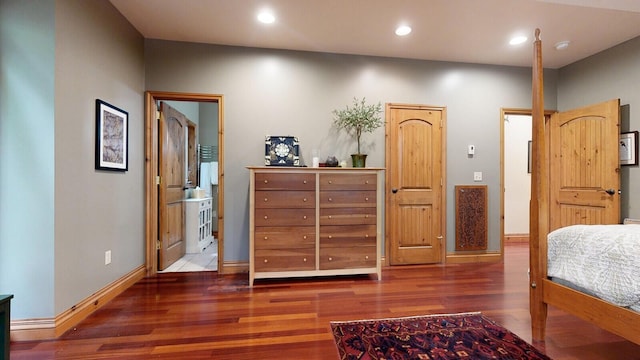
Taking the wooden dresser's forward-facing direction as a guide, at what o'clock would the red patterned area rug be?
The red patterned area rug is roughly at 11 o'clock from the wooden dresser.

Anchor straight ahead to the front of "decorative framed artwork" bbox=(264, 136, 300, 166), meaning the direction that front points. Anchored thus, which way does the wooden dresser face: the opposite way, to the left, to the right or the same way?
the same way

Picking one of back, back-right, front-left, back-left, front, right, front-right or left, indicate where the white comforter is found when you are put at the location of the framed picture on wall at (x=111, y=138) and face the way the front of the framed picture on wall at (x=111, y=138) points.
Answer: front

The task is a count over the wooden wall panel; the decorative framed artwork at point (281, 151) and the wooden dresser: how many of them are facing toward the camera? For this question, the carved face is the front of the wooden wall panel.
3

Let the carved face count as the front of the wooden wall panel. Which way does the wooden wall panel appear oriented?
toward the camera

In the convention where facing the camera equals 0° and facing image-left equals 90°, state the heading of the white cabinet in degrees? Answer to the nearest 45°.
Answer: approximately 315°

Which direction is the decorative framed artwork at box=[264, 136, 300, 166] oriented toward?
toward the camera

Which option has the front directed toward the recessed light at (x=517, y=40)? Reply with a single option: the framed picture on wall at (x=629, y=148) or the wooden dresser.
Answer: the framed picture on wall

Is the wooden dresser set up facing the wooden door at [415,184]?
no

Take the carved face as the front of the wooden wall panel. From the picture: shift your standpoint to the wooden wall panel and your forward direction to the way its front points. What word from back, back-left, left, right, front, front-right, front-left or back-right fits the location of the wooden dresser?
front-right

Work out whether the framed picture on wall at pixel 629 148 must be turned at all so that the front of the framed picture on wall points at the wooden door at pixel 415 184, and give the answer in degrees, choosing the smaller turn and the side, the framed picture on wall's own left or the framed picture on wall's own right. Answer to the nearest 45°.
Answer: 0° — it already faces it

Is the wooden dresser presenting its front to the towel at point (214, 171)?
no

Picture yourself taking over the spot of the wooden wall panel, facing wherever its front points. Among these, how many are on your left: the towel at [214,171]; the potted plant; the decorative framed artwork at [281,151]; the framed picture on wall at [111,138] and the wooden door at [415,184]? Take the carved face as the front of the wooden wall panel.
0

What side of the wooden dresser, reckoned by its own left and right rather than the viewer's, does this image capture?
front

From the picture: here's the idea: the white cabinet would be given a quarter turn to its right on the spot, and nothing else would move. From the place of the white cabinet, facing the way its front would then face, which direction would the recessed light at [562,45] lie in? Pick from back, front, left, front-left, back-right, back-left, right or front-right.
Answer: left

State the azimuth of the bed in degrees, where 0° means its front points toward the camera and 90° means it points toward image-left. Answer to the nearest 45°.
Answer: approximately 45°

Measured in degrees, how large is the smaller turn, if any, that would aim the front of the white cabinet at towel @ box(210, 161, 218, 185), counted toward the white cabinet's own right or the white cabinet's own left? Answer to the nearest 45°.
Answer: approximately 135° to the white cabinet's own left

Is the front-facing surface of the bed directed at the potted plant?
no

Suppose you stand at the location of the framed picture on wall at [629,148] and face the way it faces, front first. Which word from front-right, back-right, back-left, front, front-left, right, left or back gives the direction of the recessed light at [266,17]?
front

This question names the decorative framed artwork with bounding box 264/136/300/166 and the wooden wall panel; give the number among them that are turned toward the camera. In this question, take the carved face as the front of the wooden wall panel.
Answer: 2
